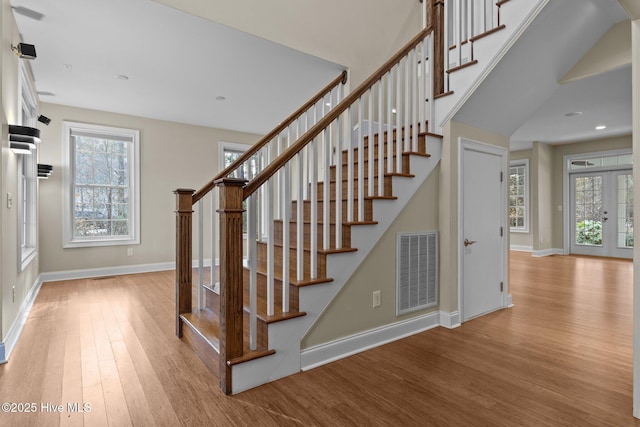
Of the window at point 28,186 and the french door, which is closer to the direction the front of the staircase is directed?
the window

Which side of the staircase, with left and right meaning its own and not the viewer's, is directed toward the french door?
back

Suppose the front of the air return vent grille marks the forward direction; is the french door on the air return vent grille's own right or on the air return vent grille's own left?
on the air return vent grille's own left

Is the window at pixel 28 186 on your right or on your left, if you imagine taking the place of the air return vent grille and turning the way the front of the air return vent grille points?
on your right

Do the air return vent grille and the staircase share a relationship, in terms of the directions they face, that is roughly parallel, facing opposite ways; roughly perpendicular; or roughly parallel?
roughly perpendicular

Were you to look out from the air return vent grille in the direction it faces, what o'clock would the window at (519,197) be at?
The window is roughly at 8 o'clock from the air return vent grille.

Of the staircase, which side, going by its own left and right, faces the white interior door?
back

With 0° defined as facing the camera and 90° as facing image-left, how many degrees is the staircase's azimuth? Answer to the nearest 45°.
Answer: approximately 45°

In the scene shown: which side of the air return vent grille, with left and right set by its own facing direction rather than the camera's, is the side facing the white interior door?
left

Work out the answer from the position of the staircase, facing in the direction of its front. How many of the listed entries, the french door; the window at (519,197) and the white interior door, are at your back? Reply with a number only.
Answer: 3

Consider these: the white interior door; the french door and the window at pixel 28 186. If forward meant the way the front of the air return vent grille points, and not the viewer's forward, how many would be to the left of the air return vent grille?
2

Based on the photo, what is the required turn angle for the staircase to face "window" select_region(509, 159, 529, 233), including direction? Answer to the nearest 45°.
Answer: approximately 180°
